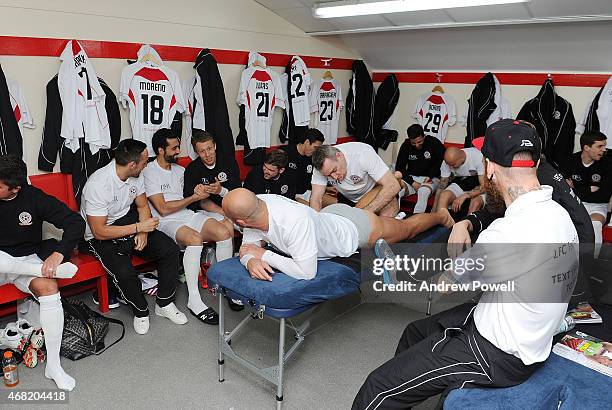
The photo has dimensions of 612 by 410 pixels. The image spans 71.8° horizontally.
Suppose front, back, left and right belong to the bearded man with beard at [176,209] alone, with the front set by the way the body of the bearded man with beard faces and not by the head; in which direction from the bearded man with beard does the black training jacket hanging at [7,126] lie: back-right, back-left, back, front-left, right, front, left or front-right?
back-right

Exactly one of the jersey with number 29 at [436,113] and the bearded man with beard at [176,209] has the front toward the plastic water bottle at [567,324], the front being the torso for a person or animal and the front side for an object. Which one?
the bearded man with beard

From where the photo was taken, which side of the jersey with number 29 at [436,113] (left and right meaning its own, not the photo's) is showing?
back

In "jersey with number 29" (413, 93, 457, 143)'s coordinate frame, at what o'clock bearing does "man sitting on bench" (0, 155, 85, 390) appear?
The man sitting on bench is roughly at 7 o'clock from the jersey with number 29.

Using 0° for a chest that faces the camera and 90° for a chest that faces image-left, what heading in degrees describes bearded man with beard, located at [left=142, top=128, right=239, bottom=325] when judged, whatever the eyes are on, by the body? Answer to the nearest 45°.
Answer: approximately 315°

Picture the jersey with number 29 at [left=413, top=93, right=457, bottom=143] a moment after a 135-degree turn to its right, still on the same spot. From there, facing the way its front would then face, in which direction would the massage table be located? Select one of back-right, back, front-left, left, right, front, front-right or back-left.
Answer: front-right

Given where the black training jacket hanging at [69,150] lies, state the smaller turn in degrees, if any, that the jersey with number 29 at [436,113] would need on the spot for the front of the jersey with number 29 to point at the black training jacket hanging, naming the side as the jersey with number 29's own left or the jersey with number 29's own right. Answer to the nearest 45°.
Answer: approximately 135° to the jersey with number 29's own left

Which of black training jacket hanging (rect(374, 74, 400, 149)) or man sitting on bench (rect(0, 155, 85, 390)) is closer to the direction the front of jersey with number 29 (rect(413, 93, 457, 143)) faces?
the black training jacket hanging

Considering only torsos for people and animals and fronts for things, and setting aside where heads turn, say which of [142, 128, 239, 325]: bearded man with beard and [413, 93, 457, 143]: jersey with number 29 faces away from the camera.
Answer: the jersey with number 29

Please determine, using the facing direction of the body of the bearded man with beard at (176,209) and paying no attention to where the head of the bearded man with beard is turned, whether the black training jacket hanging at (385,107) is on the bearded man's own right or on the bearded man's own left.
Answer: on the bearded man's own left
